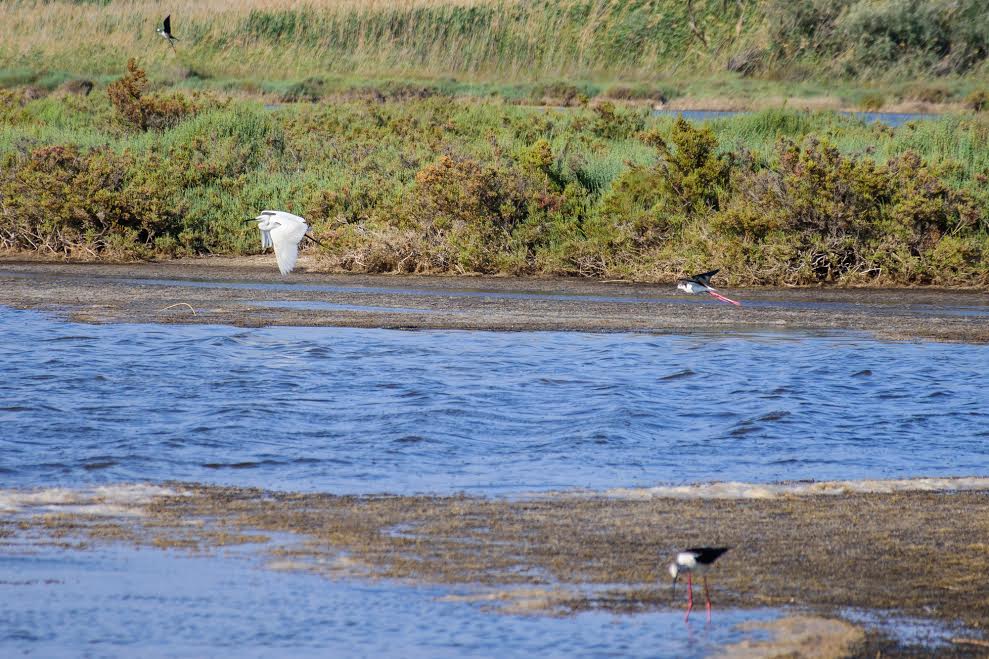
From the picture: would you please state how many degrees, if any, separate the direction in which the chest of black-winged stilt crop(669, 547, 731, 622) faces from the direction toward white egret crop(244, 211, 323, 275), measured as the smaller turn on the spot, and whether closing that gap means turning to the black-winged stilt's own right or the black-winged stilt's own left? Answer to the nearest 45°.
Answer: approximately 45° to the black-winged stilt's own right

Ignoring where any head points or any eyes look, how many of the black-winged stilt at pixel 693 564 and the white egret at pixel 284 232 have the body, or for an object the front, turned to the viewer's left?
2

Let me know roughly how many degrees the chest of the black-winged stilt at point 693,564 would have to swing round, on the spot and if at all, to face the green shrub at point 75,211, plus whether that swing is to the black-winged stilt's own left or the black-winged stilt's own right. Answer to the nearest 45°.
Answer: approximately 45° to the black-winged stilt's own right

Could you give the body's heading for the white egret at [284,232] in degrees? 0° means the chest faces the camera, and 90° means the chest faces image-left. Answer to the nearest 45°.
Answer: approximately 90°

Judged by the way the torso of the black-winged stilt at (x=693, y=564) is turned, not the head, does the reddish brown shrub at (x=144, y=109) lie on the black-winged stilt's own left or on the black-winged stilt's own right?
on the black-winged stilt's own right

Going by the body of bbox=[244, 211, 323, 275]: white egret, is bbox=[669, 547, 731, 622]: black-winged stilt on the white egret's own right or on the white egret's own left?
on the white egret's own left

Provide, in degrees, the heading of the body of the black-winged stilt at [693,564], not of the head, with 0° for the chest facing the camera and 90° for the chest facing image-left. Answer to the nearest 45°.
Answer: approximately 90°

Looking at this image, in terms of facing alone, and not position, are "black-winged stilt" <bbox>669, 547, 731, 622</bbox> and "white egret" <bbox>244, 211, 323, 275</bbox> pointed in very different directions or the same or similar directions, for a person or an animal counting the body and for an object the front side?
same or similar directions

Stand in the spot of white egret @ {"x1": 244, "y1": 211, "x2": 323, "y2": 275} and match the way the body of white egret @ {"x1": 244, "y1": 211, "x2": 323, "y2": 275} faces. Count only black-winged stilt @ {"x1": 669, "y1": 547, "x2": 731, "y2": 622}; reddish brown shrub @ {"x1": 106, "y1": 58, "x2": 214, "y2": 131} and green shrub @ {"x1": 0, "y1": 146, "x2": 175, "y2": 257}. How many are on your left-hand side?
1

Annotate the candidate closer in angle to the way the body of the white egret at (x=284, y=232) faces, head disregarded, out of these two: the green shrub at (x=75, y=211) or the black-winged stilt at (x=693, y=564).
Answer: the green shrub

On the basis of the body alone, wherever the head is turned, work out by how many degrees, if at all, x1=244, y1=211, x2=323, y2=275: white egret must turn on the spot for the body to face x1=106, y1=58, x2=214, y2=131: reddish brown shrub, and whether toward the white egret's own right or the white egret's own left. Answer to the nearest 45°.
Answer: approximately 90° to the white egret's own right
